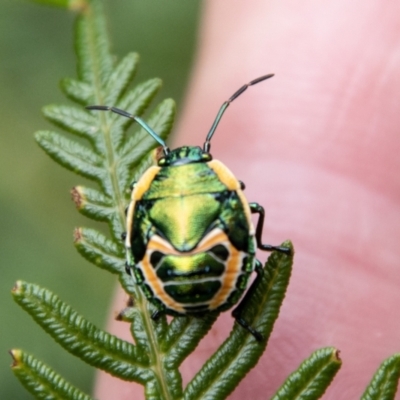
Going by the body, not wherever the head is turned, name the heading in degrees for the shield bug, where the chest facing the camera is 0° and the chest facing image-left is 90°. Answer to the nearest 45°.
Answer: approximately 180°
